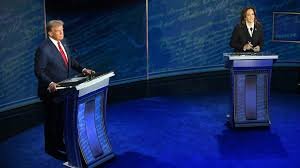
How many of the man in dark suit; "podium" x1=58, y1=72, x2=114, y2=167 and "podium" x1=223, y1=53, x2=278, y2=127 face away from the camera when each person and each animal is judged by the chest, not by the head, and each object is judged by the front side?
0

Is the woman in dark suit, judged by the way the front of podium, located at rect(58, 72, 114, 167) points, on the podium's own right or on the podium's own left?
on the podium's own left

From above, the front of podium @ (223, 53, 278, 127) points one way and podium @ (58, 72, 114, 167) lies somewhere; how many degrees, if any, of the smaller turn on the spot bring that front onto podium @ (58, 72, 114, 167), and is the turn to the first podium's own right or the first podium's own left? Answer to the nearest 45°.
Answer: approximately 45° to the first podium's own right

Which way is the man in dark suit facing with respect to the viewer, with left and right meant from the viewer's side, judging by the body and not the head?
facing the viewer and to the right of the viewer

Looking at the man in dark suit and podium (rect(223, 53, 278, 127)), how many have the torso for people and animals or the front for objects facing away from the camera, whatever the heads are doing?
0

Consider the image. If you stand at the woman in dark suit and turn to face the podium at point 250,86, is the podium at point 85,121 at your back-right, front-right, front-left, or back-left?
front-right

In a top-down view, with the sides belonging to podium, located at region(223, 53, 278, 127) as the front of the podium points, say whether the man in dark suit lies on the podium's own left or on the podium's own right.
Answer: on the podium's own right

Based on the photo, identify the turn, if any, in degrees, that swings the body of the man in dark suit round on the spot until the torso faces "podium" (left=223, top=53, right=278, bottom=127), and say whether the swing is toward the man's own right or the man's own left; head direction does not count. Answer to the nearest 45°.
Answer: approximately 45° to the man's own left

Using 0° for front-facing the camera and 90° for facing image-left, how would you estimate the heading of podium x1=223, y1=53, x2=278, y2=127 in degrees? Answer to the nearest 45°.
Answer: approximately 0°
